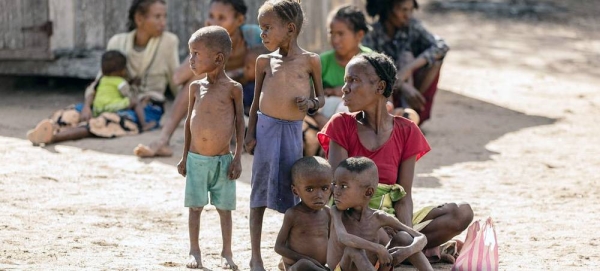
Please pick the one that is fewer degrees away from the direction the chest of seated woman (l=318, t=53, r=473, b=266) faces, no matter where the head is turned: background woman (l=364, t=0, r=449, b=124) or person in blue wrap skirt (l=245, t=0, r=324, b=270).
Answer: the person in blue wrap skirt

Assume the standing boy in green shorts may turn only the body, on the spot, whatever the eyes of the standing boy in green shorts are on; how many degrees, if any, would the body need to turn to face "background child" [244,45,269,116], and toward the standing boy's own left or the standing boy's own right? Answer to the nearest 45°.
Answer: approximately 180°

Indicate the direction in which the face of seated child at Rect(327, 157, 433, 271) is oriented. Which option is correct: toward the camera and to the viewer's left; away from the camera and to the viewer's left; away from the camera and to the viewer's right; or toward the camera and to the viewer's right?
toward the camera and to the viewer's left

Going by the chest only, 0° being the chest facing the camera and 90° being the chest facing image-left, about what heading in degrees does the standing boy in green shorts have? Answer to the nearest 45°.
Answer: approximately 0°

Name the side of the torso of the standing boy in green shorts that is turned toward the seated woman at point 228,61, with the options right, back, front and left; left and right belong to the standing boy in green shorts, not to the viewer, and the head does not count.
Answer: back

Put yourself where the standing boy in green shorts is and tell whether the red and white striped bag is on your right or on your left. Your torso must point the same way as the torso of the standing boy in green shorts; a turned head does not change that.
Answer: on your left

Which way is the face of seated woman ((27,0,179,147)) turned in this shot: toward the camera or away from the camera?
toward the camera

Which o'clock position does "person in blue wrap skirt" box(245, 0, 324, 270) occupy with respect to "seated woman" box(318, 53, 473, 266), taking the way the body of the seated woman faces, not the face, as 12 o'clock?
The person in blue wrap skirt is roughly at 3 o'clock from the seated woman.

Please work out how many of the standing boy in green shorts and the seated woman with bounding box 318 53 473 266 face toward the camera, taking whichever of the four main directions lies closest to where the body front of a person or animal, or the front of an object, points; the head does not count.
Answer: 2

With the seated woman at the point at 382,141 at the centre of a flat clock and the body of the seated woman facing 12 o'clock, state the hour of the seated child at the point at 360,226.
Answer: The seated child is roughly at 12 o'clock from the seated woman.

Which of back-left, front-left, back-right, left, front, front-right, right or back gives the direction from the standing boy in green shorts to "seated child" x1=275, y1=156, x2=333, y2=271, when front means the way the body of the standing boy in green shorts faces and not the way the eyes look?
front-left

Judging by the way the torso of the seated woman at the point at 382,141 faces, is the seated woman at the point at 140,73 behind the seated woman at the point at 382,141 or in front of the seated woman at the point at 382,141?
behind

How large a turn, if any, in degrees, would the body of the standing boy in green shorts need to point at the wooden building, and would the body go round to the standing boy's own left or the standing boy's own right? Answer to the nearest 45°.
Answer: approximately 180°

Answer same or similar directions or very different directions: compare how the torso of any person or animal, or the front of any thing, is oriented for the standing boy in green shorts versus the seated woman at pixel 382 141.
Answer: same or similar directions

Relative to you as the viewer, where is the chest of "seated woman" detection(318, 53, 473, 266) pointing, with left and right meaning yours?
facing the viewer
